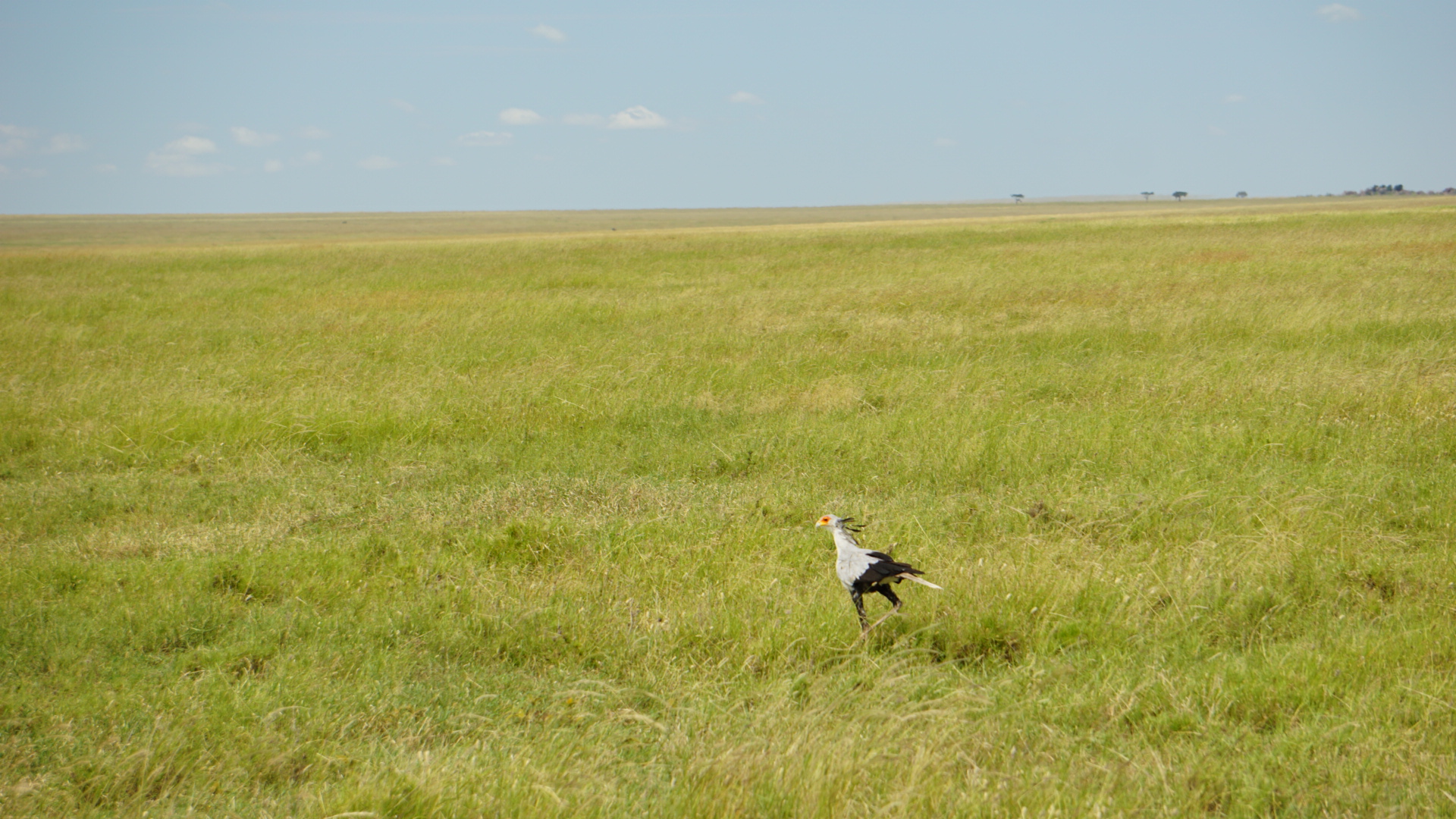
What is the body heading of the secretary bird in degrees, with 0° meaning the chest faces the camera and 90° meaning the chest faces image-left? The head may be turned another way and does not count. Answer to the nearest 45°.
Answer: approximately 90°
